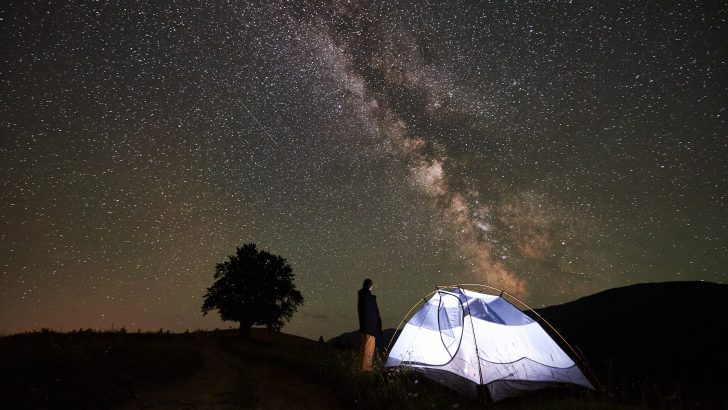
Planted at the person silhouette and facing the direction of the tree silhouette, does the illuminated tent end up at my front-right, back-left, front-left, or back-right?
back-right

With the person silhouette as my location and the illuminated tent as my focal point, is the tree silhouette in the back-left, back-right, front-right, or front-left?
back-left

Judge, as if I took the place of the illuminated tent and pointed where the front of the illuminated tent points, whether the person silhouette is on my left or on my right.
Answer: on my right

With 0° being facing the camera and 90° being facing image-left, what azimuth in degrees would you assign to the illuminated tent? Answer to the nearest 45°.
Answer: approximately 45°

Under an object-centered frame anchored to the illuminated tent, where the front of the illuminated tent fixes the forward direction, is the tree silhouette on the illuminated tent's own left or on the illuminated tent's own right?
on the illuminated tent's own right
